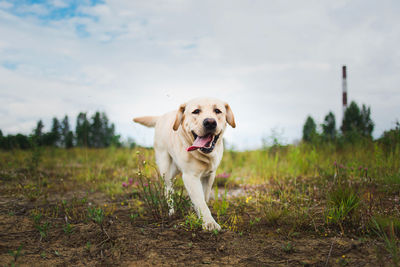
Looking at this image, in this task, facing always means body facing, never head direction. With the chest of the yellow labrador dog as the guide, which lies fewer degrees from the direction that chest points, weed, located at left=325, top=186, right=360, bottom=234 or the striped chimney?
the weed

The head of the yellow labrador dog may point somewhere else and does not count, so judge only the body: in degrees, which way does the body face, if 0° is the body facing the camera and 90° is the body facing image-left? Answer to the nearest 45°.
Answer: approximately 315°

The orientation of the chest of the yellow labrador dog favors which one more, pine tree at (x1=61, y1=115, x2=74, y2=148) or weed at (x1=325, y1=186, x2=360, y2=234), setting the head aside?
the weed
